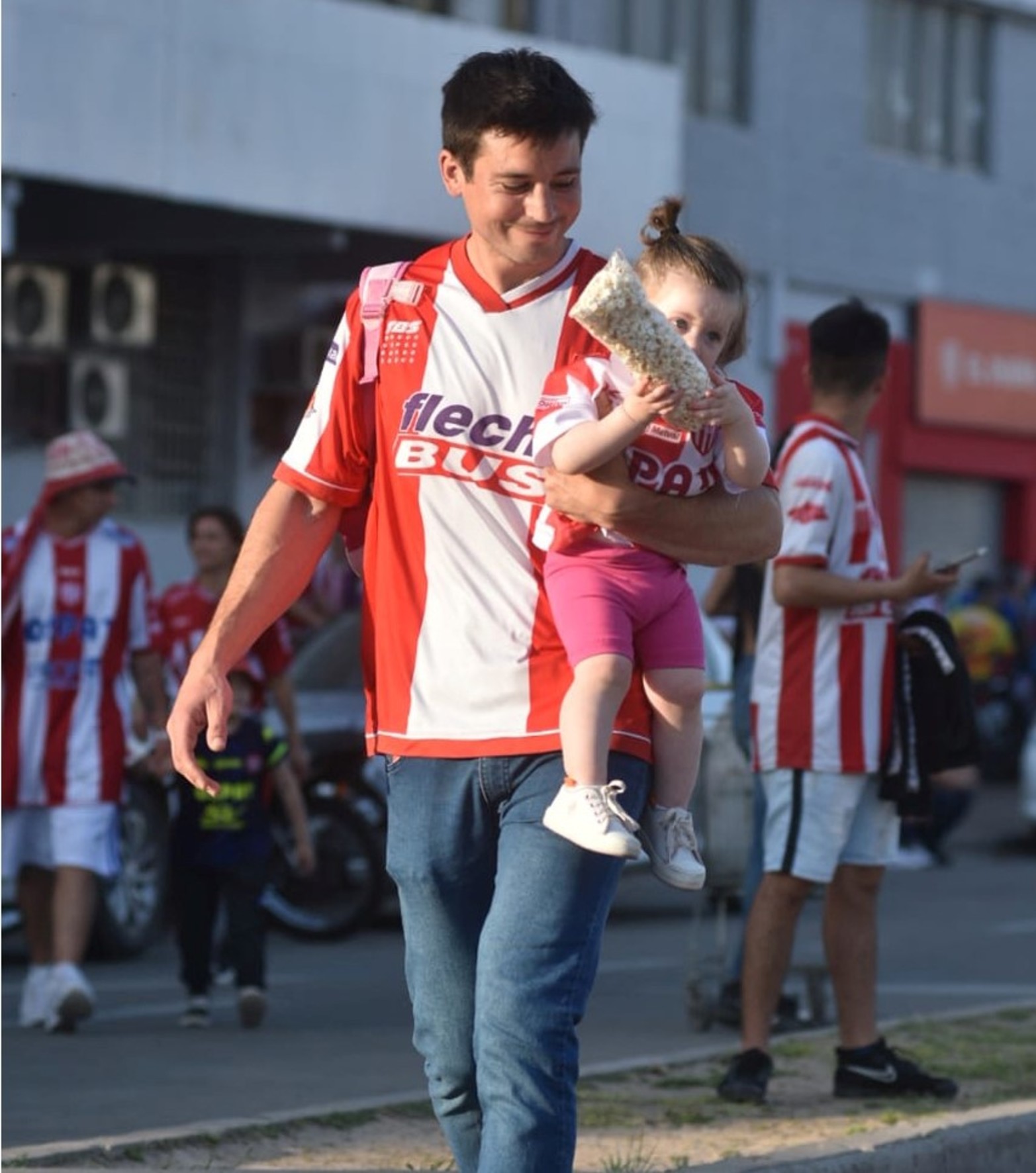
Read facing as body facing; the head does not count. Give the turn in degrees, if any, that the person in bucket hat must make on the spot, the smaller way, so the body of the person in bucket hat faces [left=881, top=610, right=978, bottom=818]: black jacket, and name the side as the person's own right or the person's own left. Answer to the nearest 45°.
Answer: approximately 45° to the person's own left

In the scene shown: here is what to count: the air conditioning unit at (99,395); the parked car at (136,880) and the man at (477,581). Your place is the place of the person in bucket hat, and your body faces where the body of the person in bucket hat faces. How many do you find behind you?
2

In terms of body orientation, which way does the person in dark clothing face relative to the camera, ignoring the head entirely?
toward the camera

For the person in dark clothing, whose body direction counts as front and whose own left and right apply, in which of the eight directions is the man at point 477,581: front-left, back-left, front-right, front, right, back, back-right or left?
front

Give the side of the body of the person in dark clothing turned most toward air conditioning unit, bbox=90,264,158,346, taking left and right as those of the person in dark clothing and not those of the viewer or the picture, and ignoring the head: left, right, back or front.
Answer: back

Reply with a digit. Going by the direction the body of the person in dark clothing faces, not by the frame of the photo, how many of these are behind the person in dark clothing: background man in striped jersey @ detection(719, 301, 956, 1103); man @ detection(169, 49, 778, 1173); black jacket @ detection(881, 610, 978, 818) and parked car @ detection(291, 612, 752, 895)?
1

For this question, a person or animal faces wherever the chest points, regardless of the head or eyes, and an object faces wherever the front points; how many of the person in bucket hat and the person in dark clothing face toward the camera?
2

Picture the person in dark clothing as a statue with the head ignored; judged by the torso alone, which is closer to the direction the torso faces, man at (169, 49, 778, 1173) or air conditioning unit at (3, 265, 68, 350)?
the man

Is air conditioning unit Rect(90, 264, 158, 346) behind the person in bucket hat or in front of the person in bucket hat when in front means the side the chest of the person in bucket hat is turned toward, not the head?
behind

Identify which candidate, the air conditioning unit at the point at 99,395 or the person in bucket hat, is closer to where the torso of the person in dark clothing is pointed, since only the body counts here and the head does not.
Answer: the person in bucket hat

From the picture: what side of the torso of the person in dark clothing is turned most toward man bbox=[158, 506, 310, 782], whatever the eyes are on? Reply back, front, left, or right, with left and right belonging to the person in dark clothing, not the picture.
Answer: back

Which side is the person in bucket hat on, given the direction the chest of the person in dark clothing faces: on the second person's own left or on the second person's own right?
on the second person's own right

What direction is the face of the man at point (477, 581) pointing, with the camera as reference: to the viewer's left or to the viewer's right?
to the viewer's right

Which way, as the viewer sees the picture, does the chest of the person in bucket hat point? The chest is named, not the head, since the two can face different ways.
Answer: toward the camera

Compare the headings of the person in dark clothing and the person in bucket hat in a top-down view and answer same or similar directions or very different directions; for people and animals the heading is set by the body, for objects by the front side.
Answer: same or similar directions

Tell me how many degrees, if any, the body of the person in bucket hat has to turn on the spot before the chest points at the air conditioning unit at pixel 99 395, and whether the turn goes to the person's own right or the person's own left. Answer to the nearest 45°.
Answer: approximately 180°
